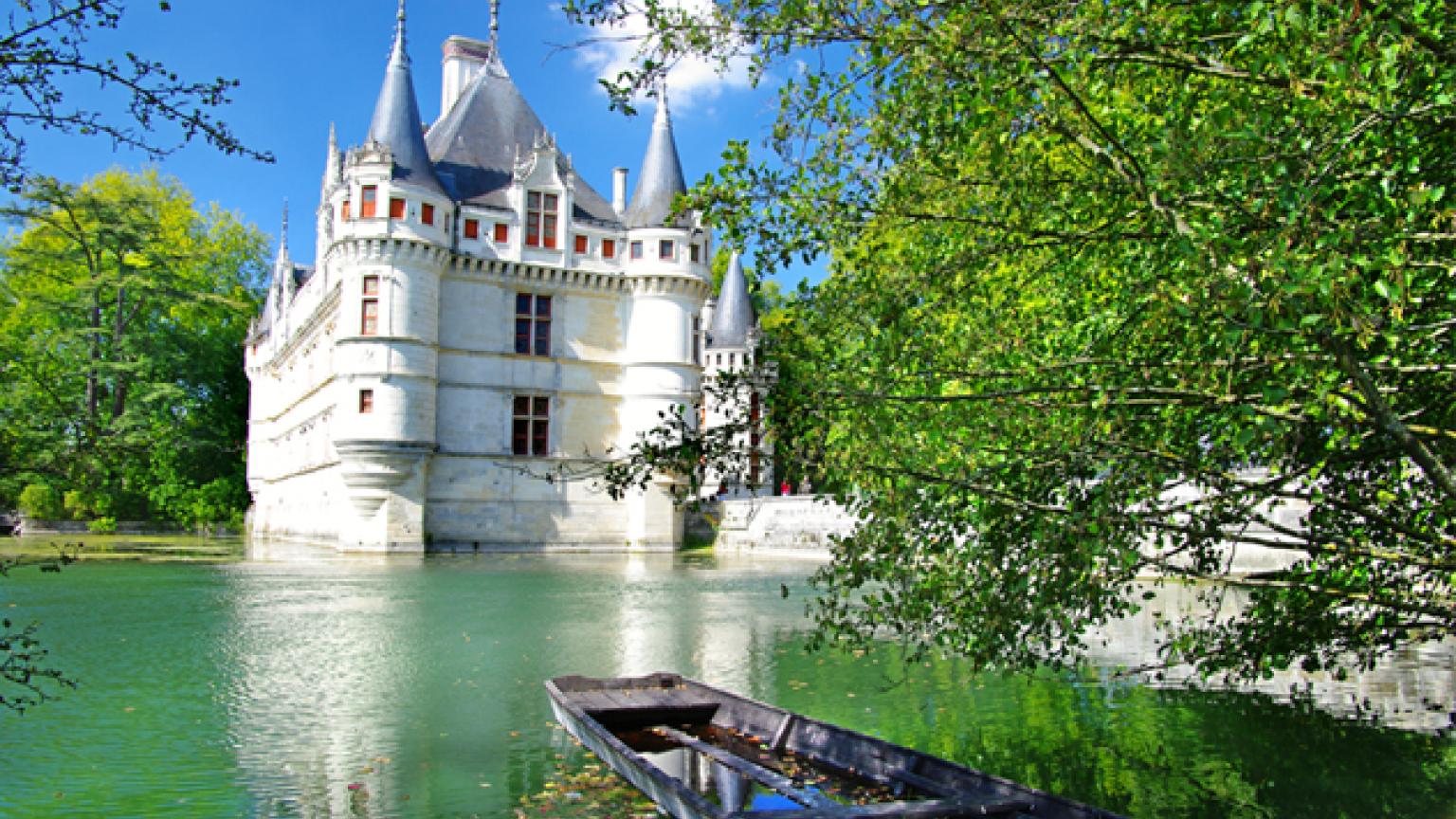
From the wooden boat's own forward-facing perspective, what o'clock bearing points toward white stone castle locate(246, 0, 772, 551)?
The white stone castle is roughly at 1 o'clock from the wooden boat.

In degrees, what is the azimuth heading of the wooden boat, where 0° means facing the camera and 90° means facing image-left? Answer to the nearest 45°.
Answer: approximately 135°

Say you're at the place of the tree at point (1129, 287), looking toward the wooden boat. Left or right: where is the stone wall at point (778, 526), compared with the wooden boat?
right

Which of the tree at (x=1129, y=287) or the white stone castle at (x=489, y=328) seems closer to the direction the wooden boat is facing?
the white stone castle

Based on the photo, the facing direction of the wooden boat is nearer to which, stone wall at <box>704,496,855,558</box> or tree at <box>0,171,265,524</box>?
the tree

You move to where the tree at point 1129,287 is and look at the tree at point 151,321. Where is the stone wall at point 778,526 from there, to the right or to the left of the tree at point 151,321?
right

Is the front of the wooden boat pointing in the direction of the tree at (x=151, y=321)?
yes

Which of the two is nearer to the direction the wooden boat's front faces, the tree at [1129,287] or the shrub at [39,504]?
the shrub
